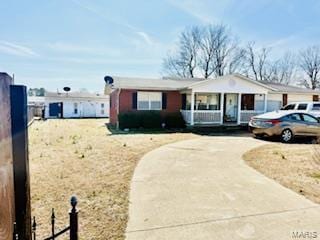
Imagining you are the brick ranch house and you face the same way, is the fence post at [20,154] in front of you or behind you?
in front

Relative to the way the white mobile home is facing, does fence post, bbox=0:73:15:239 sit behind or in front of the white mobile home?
in front

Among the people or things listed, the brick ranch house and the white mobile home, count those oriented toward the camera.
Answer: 2

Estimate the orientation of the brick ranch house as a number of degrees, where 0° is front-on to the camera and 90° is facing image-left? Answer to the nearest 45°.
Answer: approximately 0°

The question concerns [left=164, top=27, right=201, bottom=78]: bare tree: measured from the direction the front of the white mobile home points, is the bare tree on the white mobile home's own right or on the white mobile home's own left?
on the white mobile home's own left

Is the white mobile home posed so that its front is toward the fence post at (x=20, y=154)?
yes

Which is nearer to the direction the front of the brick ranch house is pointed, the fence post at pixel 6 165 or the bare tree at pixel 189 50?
the fence post

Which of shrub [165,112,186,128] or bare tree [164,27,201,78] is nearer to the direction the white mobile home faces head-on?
the shrub

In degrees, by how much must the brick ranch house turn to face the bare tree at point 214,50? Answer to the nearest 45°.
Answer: approximately 180°

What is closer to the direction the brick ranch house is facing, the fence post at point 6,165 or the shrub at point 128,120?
the fence post

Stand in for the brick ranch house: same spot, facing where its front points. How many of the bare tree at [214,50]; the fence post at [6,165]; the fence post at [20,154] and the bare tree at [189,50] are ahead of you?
2

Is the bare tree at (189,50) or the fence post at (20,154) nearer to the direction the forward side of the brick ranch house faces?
the fence post

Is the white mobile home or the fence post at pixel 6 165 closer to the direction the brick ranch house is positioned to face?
the fence post

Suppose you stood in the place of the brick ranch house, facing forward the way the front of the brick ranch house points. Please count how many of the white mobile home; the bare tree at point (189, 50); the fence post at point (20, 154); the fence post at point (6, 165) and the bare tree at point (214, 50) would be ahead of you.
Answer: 2
